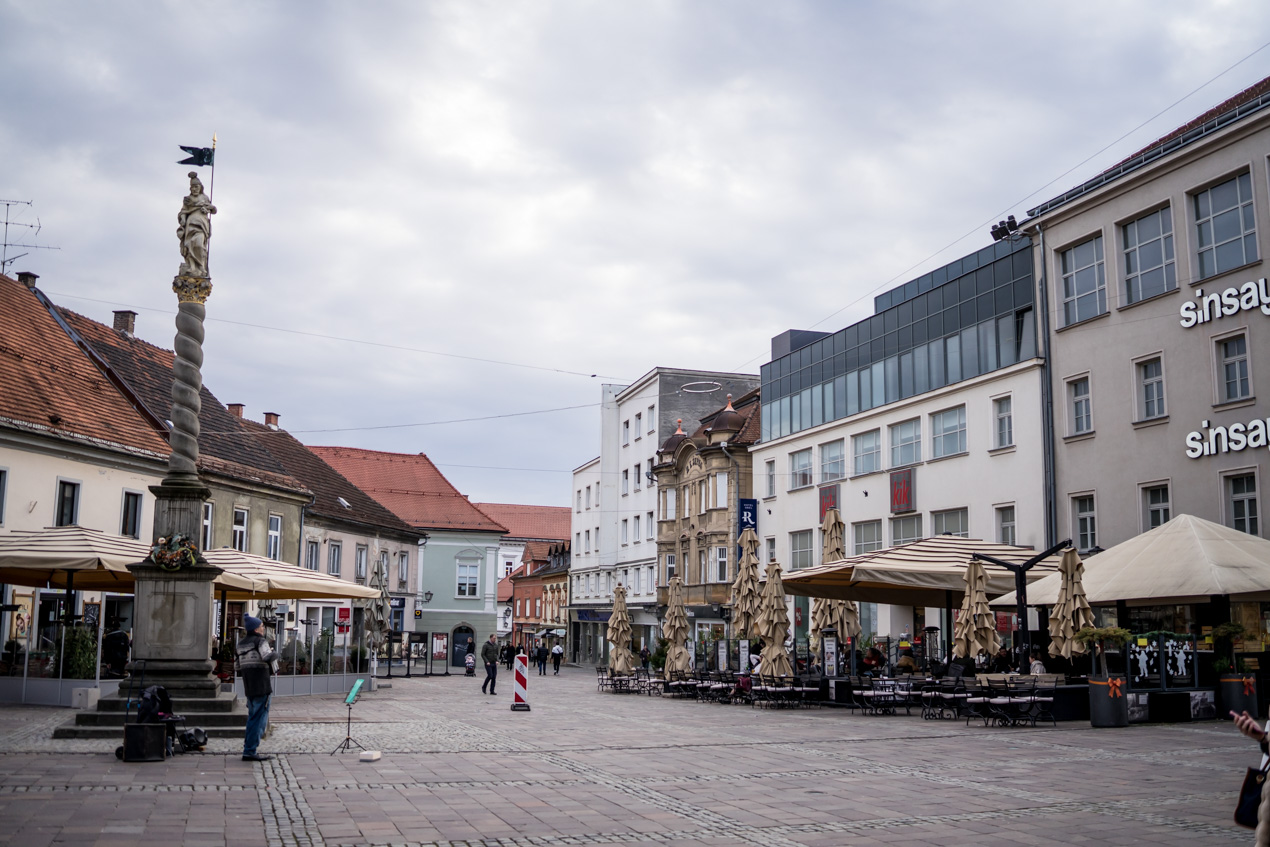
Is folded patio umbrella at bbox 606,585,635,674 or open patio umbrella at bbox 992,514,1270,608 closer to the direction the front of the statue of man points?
the open patio umbrella

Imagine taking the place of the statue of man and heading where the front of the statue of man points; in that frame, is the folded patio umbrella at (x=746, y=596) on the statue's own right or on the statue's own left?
on the statue's own left

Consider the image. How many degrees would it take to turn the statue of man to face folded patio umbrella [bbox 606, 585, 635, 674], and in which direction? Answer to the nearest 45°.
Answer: approximately 135° to its left

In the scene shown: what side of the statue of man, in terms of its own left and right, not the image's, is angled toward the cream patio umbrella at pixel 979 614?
left

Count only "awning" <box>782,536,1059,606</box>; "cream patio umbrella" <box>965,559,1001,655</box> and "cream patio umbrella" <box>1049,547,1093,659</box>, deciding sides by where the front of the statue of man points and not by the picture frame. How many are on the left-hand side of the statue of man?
3

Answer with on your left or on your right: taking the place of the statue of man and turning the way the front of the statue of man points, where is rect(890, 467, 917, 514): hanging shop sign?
on your left

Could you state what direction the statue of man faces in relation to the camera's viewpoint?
facing the viewer

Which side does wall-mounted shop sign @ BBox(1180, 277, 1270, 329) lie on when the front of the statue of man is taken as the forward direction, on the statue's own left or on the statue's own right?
on the statue's own left

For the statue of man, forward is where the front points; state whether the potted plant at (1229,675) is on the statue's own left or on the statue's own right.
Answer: on the statue's own left

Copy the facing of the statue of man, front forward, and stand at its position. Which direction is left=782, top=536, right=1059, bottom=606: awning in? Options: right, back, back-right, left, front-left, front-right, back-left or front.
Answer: left

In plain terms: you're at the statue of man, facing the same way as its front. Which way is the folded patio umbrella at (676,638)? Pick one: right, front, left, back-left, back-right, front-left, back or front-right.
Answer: back-left
